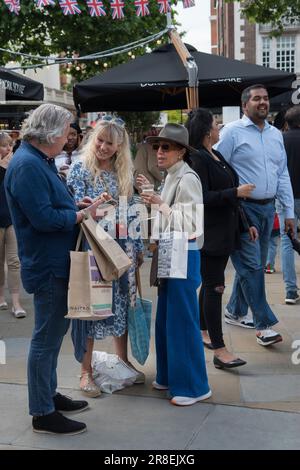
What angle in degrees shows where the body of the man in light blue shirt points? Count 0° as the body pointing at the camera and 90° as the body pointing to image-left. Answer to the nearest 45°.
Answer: approximately 315°

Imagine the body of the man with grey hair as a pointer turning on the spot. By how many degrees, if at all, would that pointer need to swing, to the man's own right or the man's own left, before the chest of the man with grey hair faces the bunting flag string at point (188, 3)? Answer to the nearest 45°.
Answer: approximately 90° to the man's own left

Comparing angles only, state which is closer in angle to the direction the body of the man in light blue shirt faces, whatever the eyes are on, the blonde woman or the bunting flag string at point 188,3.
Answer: the blonde woman

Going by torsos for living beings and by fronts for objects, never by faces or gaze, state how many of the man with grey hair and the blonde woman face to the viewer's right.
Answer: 1

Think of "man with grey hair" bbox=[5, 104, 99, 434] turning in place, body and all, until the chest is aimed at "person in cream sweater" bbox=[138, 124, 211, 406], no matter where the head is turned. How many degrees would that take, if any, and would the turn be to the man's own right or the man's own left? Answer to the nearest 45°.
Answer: approximately 45° to the man's own left

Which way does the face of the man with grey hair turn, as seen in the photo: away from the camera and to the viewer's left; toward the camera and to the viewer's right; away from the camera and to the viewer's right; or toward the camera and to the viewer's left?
away from the camera and to the viewer's right

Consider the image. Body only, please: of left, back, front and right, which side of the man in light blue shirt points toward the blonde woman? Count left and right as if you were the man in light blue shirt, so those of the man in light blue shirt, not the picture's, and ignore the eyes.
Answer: right

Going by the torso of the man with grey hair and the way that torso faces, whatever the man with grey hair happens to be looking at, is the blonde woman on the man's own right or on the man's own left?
on the man's own left

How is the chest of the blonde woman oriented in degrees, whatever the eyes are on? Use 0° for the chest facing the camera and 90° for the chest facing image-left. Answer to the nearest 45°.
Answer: approximately 0°

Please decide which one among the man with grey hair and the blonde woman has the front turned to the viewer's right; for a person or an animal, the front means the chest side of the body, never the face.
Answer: the man with grey hair

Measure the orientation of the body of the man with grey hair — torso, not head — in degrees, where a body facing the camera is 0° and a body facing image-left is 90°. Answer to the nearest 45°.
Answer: approximately 270°
